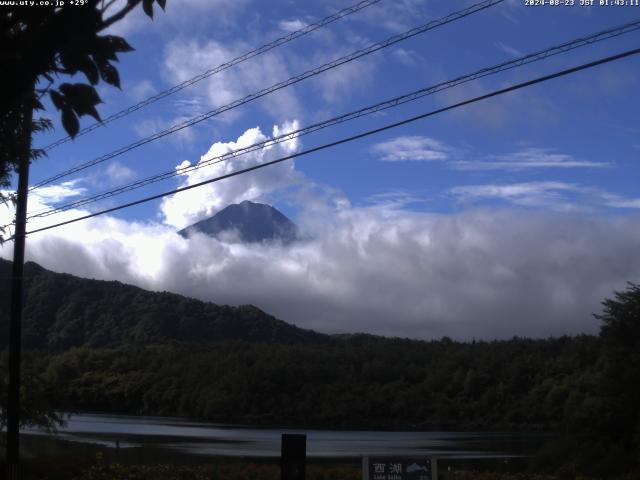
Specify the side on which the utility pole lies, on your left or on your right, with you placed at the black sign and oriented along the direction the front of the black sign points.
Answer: on your right

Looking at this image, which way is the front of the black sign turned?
toward the camera

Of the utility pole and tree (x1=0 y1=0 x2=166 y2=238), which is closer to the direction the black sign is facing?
the tree

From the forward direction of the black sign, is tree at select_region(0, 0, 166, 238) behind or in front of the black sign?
in front

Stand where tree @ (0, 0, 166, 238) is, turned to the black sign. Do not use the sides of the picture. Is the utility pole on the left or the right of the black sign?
left
